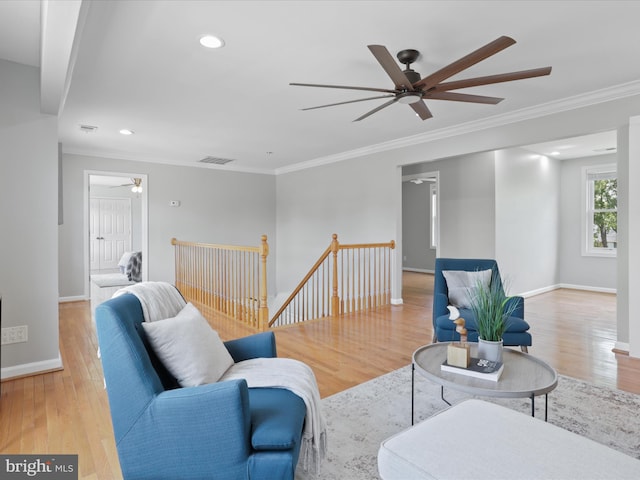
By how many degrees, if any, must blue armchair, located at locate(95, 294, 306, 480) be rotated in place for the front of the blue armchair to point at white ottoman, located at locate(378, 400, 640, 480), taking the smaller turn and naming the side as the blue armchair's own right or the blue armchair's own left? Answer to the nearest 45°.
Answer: approximately 45° to the blue armchair's own right

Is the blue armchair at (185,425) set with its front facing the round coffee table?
yes

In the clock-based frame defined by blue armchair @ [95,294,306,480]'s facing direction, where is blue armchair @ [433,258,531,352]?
blue armchair @ [433,258,531,352] is roughly at 11 o'clock from blue armchair @ [95,294,306,480].

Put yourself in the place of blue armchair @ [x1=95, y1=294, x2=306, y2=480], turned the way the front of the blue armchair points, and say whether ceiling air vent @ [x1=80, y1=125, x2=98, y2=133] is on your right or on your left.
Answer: on your left

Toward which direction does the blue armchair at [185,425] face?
to the viewer's right

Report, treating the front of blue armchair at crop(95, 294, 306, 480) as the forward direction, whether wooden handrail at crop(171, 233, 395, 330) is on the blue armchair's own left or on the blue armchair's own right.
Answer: on the blue armchair's own left

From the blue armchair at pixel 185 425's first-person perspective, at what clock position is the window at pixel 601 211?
The window is roughly at 11 o'clock from the blue armchair.

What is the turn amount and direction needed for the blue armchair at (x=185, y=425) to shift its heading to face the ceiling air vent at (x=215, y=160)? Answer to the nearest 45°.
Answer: approximately 90° to its left

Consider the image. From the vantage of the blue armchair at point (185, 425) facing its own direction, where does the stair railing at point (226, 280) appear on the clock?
The stair railing is roughly at 9 o'clock from the blue armchair.
